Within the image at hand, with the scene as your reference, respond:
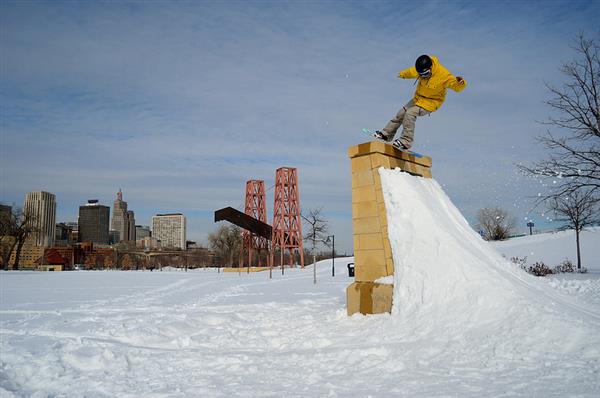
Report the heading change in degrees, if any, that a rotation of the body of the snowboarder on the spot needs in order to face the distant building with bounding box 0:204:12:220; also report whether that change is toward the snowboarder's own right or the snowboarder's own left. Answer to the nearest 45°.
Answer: approximately 90° to the snowboarder's own right

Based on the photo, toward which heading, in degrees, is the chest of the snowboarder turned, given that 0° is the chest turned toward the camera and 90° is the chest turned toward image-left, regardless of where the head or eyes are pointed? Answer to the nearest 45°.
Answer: approximately 45°

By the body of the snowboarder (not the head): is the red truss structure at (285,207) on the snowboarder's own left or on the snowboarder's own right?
on the snowboarder's own right

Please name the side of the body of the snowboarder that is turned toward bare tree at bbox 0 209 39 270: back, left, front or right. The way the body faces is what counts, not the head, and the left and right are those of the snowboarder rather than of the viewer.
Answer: right
